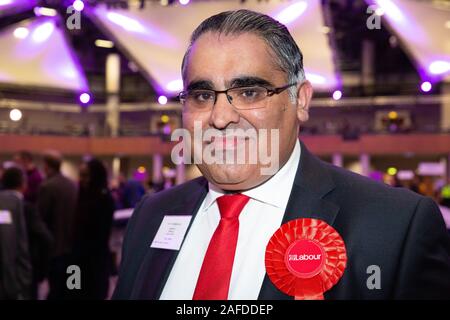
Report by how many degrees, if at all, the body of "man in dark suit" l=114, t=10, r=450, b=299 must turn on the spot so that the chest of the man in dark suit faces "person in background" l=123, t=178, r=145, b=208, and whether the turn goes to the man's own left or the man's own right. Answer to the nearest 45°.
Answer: approximately 135° to the man's own right

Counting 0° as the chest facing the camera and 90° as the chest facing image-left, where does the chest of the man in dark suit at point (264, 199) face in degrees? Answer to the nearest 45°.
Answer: approximately 45°

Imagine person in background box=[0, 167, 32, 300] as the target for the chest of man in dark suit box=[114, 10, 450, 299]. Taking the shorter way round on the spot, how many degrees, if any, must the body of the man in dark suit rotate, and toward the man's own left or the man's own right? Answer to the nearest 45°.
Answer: approximately 90° to the man's own right

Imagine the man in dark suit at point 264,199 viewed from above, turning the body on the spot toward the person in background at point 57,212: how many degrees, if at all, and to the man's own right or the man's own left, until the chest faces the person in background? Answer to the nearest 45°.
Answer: approximately 90° to the man's own right

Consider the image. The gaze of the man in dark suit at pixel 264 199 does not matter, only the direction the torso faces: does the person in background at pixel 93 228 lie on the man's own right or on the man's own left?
on the man's own right

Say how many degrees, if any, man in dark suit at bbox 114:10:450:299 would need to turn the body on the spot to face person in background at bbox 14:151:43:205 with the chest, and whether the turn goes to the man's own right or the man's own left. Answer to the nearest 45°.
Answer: approximately 90° to the man's own right
